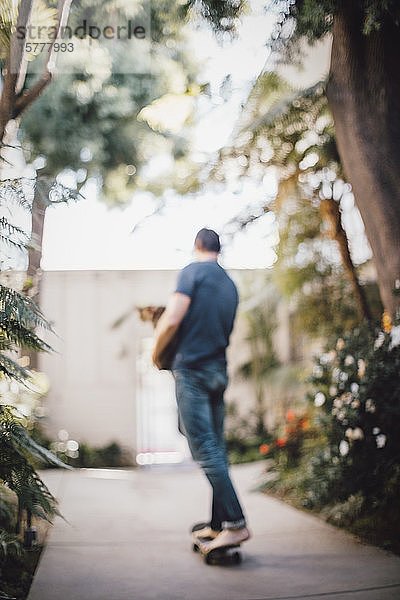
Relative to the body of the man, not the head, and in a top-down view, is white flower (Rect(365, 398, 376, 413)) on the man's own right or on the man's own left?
on the man's own right

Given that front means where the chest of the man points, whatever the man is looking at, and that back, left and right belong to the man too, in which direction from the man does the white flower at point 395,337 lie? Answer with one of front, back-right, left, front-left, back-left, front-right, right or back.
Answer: back-right

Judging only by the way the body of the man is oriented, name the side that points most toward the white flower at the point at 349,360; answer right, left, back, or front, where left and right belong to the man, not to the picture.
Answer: right

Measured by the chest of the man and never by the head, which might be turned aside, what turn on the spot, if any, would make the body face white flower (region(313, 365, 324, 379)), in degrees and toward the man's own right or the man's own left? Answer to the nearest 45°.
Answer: approximately 90° to the man's own right

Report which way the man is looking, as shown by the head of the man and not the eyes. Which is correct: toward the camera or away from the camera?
away from the camera

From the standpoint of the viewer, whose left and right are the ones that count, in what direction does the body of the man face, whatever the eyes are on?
facing away from the viewer and to the left of the viewer

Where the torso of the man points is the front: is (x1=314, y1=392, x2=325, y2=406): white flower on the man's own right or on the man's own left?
on the man's own right

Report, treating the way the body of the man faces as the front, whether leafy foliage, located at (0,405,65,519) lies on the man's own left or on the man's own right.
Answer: on the man's own left
